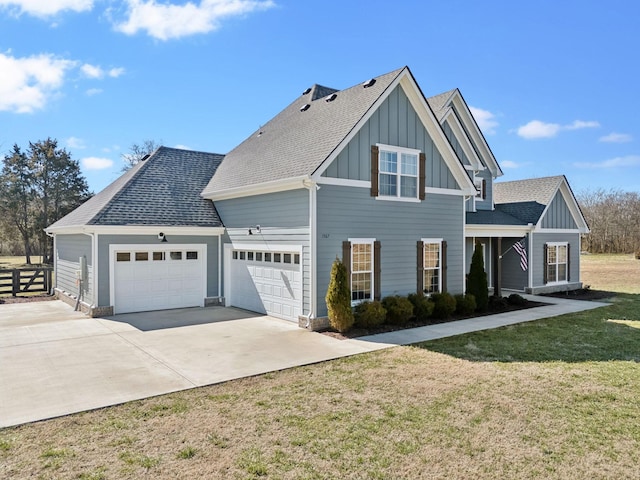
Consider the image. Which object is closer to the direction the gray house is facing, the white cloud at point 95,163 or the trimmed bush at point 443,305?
the trimmed bush

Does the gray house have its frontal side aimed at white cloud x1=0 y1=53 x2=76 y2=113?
no

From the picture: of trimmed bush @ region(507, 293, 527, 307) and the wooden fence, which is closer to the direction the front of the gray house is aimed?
the trimmed bush

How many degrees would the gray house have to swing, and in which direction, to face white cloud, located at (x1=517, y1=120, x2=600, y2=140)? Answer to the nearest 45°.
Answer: approximately 90° to its left

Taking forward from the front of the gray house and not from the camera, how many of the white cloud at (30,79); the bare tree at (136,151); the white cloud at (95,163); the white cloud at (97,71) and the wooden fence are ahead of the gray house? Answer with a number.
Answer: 0

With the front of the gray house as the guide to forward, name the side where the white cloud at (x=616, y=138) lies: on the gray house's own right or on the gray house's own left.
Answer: on the gray house's own left

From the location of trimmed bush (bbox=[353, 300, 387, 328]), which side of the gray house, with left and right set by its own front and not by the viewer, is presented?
front

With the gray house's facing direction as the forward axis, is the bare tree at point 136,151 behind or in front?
behind

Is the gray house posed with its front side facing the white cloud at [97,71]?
no

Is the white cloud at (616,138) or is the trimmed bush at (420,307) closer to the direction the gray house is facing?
the trimmed bush

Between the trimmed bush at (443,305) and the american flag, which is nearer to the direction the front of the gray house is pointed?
the trimmed bush
